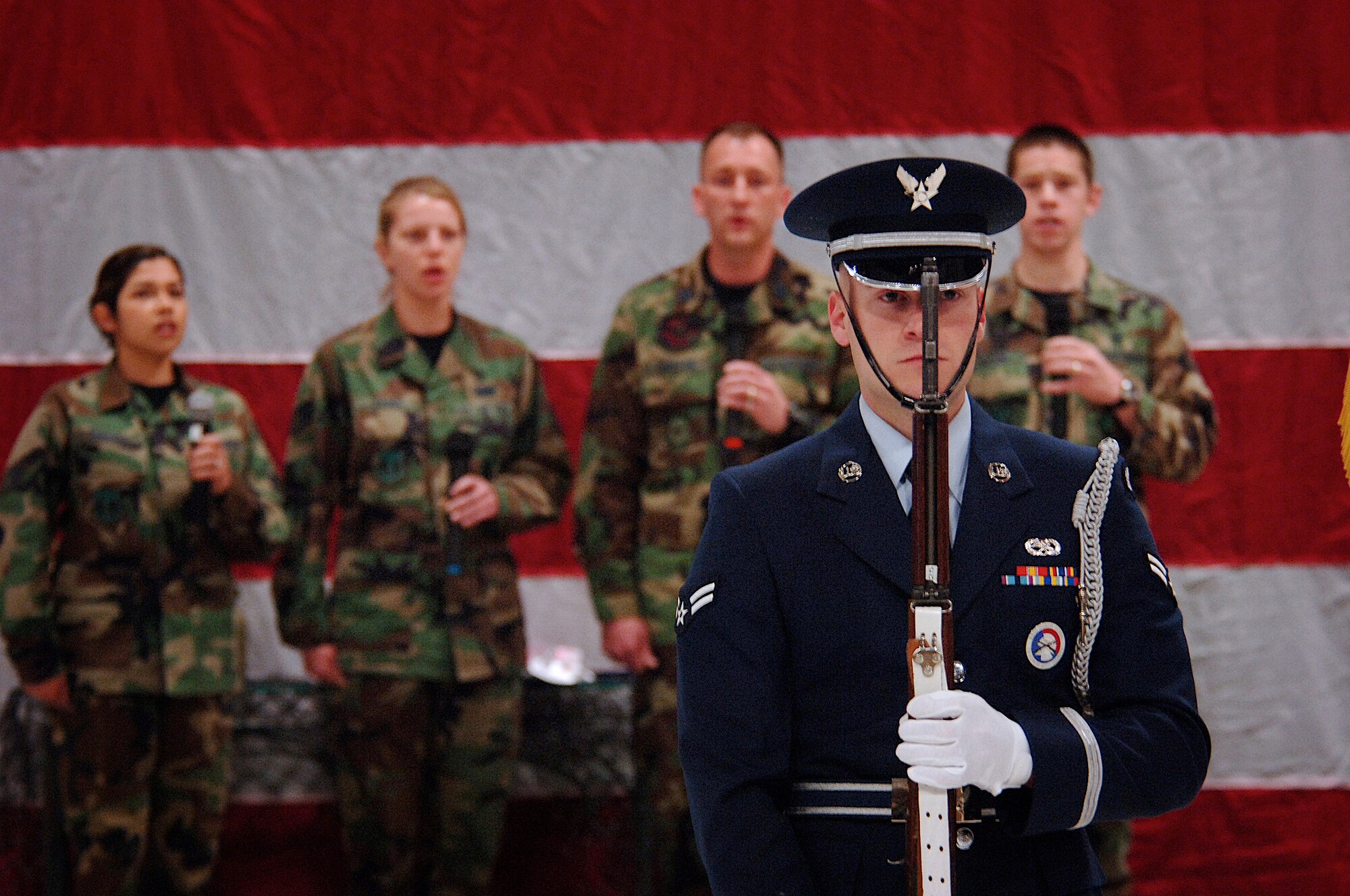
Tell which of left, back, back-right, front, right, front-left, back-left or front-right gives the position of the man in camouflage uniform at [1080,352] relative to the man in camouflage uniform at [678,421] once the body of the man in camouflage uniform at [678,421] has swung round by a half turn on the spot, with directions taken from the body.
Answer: right

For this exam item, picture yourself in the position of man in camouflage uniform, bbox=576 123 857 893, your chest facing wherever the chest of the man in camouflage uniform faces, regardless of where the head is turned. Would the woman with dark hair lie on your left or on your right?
on your right

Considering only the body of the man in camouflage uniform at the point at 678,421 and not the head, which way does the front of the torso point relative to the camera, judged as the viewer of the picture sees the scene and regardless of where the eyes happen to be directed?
toward the camera

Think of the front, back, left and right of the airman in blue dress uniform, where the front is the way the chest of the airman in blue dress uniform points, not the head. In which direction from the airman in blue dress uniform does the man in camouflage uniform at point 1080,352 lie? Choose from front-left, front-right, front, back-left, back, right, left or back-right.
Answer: back

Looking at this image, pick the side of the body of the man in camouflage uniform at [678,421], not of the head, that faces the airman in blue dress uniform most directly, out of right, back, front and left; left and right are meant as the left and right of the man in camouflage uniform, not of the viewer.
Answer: front

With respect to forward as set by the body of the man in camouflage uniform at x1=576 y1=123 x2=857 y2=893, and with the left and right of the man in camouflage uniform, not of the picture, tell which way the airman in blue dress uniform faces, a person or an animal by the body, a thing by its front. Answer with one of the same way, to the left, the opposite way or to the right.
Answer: the same way

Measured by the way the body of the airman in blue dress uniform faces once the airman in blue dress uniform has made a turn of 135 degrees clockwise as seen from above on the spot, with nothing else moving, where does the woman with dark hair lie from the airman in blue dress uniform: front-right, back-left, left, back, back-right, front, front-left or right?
front

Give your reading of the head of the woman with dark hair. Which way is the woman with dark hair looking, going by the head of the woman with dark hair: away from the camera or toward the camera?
toward the camera

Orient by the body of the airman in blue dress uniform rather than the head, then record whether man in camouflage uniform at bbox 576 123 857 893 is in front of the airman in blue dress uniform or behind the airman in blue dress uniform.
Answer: behind

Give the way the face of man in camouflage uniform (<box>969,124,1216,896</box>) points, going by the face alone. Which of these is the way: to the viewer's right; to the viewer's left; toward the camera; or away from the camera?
toward the camera

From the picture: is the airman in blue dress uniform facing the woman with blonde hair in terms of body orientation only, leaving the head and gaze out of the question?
no

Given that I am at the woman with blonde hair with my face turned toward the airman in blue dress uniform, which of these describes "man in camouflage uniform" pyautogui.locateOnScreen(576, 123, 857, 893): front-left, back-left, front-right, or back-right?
front-left

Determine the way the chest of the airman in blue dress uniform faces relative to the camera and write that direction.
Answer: toward the camera

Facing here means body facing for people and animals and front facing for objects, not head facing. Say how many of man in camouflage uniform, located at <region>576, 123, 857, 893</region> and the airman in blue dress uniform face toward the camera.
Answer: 2
